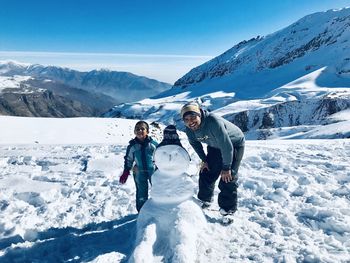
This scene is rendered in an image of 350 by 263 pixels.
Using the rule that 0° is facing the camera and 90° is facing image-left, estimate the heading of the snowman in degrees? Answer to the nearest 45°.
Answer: approximately 0°

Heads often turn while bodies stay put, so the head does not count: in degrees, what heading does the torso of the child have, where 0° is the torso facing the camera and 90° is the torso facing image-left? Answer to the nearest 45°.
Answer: approximately 0°

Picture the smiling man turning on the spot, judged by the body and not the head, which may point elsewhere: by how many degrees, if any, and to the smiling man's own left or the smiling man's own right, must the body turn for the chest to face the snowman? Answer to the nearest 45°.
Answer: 0° — they already face it

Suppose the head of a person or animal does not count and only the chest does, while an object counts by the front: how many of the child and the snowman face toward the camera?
2

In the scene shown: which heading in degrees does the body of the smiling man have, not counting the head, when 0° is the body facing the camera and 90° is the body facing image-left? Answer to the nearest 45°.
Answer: approximately 45°

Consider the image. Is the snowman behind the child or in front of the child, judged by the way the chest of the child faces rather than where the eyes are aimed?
in front
